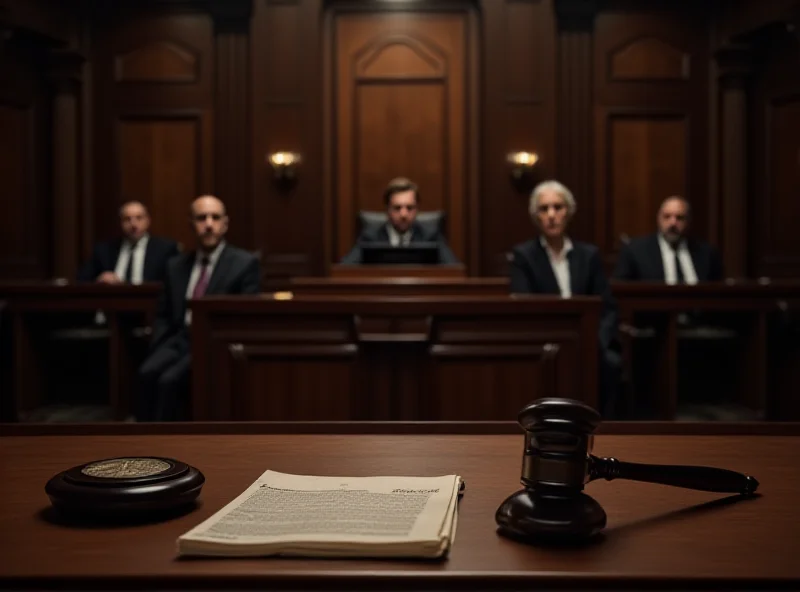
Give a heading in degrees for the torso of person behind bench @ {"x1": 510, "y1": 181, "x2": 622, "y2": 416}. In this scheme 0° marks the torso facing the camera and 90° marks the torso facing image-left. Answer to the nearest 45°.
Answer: approximately 0°

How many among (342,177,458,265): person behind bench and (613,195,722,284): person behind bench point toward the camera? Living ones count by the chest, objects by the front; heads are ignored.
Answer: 2

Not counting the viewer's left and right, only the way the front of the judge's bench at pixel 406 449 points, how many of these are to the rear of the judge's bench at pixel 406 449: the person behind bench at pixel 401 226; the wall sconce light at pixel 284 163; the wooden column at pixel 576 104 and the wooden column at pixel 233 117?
4

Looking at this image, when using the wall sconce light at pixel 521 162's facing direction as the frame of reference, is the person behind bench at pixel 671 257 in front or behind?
in front

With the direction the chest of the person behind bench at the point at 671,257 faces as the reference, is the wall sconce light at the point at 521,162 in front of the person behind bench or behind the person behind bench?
behind

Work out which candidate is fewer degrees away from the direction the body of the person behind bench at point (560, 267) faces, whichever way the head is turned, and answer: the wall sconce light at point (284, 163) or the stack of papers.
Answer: the stack of papers

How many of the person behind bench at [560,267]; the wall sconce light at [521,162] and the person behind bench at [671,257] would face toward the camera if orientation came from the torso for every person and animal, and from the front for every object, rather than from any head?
3
